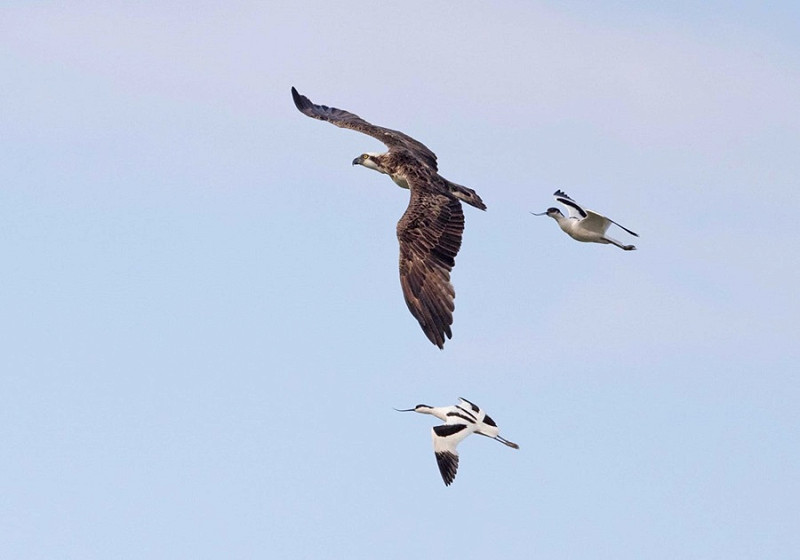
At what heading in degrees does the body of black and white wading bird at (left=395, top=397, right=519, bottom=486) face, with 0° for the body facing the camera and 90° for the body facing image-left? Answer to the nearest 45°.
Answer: approximately 90°

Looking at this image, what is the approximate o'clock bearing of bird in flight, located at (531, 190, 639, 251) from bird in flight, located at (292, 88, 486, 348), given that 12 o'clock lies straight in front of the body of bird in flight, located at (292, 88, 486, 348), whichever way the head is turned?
bird in flight, located at (531, 190, 639, 251) is roughly at 5 o'clock from bird in flight, located at (292, 88, 486, 348).

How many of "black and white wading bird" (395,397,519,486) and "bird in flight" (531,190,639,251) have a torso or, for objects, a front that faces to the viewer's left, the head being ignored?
2

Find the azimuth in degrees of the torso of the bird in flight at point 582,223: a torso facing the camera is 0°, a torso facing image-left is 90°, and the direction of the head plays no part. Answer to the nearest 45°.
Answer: approximately 90°

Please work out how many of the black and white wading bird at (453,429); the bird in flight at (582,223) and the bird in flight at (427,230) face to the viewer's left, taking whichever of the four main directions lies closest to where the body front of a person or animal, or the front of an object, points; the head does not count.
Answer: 3

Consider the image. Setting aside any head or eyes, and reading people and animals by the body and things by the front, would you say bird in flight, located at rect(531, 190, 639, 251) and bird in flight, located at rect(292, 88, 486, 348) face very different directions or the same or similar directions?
same or similar directions

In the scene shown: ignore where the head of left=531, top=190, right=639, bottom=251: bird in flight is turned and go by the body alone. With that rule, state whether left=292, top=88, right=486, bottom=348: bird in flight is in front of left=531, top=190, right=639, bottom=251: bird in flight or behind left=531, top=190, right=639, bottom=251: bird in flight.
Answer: in front

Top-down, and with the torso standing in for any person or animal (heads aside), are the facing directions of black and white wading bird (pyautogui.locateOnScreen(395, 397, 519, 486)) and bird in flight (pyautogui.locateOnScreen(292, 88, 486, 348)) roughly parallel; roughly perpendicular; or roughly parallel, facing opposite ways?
roughly parallel

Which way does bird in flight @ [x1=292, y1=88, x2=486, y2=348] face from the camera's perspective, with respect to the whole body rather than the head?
to the viewer's left
